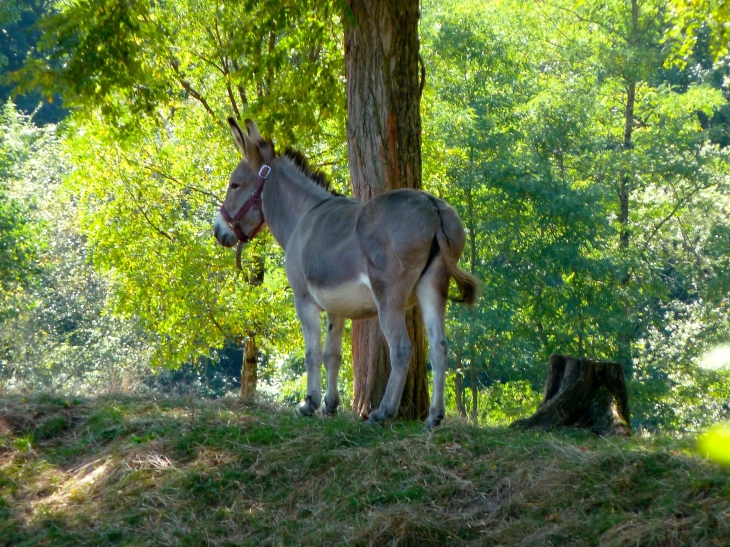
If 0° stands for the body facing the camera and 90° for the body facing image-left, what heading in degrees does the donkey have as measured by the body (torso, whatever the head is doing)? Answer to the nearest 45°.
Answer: approximately 135°

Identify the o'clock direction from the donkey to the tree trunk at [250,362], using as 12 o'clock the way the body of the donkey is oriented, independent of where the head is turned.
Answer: The tree trunk is roughly at 1 o'clock from the donkey.

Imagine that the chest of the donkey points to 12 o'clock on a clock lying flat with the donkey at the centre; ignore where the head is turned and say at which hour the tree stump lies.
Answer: The tree stump is roughly at 4 o'clock from the donkey.

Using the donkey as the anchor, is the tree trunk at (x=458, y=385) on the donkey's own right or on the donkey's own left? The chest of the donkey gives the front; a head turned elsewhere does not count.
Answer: on the donkey's own right
